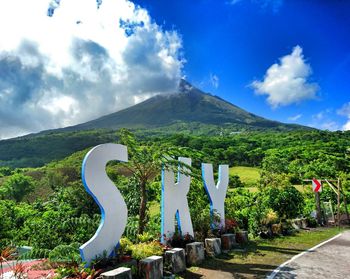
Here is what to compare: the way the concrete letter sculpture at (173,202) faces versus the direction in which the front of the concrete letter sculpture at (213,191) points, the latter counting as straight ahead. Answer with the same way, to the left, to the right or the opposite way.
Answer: the same way

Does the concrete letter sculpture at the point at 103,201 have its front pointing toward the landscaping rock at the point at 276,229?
no

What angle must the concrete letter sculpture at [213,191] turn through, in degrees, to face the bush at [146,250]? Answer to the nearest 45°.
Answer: approximately 90° to its right

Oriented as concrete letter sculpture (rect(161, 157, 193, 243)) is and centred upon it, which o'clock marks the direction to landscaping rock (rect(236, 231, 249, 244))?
The landscaping rock is roughly at 9 o'clock from the concrete letter sculpture.

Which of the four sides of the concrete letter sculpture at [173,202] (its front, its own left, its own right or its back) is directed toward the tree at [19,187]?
back

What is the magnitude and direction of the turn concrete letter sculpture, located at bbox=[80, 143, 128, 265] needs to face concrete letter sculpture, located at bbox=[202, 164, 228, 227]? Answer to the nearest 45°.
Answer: approximately 90° to its left

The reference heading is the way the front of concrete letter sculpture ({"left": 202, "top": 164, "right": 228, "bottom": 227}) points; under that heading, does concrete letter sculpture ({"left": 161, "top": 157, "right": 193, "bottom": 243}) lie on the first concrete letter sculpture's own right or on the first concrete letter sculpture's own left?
on the first concrete letter sculpture's own right

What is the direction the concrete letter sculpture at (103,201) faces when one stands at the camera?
facing the viewer and to the right of the viewer

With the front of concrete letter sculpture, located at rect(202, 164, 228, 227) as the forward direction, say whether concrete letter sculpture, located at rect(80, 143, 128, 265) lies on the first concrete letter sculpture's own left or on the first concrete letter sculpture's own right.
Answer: on the first concrete letter sculpture's own right

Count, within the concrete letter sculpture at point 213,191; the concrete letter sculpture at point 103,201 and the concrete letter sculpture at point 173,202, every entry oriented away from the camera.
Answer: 0

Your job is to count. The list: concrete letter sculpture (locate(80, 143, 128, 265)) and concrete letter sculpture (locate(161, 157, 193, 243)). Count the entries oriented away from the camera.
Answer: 0

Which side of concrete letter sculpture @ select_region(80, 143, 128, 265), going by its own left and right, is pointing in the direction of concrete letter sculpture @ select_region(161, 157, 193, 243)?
left

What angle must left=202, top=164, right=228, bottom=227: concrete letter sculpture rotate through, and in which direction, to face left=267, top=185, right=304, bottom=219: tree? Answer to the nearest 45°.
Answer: approximately 90° to its left

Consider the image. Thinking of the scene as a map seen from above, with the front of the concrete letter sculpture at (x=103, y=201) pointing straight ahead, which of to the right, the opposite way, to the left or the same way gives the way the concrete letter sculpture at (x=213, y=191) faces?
the same way

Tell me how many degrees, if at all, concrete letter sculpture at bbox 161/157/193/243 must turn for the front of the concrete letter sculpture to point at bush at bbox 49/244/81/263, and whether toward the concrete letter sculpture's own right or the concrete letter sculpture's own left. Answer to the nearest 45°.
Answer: approximately 90° to the concrete letter sculpture's own right

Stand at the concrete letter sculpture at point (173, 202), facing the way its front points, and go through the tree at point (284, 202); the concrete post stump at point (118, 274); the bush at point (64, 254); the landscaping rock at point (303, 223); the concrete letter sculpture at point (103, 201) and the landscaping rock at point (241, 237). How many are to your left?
3
